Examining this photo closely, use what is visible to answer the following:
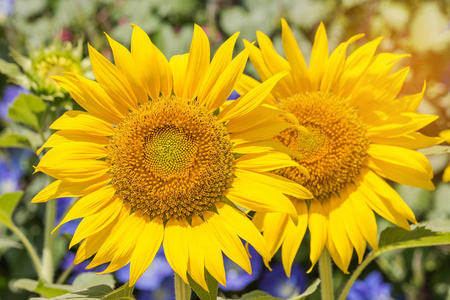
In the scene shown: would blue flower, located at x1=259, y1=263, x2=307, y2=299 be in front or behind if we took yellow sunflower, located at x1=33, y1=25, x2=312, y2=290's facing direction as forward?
behind

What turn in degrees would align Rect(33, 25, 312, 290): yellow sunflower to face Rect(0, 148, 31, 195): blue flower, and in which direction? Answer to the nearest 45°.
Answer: approximately 135° to its right

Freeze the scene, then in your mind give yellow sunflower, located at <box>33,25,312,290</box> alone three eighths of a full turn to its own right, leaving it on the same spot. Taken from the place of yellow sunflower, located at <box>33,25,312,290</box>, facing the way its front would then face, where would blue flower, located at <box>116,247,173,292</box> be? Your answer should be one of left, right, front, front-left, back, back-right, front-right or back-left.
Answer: front-right

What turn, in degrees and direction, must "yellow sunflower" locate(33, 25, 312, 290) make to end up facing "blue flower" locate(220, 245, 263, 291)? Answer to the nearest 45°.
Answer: approximately 180°

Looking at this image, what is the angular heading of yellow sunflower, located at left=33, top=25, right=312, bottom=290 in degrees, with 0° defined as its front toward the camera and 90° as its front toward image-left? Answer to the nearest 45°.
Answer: approximately 0°
